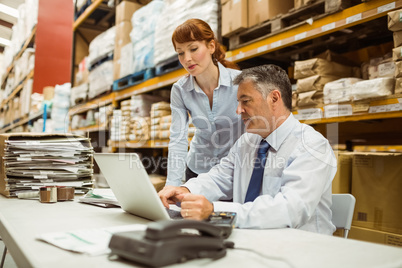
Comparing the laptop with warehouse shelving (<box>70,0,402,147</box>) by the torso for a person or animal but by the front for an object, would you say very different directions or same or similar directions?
very different directions

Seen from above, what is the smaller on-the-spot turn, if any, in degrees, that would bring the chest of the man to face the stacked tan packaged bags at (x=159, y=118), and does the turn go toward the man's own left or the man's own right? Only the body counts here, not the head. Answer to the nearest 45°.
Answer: approximately 90° to the man's own right

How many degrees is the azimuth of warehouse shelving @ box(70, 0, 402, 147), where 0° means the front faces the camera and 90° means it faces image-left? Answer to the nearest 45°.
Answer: approximately 45°

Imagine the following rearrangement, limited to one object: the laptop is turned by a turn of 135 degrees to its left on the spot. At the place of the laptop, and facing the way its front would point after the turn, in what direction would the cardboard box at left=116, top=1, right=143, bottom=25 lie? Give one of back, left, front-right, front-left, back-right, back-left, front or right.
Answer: right

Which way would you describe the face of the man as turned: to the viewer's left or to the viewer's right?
to the viewer's left

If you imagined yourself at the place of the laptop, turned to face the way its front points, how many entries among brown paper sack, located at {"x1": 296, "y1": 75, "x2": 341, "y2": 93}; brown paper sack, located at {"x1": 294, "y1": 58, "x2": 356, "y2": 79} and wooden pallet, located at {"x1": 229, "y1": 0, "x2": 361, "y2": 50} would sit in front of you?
3

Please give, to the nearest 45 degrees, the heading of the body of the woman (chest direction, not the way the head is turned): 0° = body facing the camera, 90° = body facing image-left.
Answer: approximately 45°

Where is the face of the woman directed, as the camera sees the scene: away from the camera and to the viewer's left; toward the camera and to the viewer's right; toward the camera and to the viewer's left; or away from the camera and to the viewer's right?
toward the camera and to the viewer's left

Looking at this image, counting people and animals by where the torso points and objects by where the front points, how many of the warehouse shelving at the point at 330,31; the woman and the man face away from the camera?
0

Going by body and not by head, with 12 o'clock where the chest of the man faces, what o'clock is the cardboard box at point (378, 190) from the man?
The cardboard box is roughly at 6 o'clock from the man.

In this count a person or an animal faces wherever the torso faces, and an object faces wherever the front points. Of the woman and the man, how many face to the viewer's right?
0

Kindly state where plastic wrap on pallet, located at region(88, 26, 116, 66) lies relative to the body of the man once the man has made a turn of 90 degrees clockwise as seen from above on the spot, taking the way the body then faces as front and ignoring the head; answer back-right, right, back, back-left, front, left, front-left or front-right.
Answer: front

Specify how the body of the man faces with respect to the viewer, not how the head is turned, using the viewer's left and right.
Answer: facing the viewer and to the left of the viewer

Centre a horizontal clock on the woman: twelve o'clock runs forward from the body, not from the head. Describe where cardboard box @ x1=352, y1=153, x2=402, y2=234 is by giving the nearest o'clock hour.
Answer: The cardboard box is roughly at 8 o'clock from the woman.
